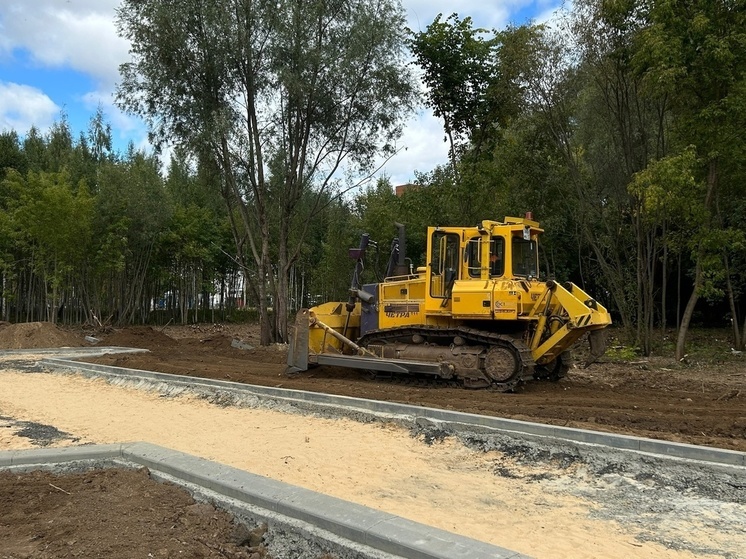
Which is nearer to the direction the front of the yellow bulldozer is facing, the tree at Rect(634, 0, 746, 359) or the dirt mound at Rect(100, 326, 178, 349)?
the dirt mound

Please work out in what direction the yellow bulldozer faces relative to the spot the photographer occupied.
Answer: facing away from the viewer and to the left of the viewer

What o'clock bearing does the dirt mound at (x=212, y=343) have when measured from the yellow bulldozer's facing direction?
The dirt mound is roughly at 12 o'clock from the yellow bulldozer.

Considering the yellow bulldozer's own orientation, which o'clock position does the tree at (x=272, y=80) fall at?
The tree is roughly at 12 o'clock from the yellow bulldozer.

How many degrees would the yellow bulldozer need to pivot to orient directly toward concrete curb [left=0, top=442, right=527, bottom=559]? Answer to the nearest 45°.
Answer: approximately 135° to its left

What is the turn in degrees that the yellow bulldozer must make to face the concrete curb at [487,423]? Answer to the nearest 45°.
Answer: approximately 135° to its left

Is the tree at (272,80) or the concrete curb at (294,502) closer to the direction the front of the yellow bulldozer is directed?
the tree

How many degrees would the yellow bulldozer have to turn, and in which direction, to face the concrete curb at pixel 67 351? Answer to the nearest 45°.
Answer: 0° — it already faces it

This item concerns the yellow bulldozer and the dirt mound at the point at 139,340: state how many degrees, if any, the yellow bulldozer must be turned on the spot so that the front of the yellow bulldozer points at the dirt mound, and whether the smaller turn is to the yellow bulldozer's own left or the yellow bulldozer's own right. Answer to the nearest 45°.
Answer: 0° — it already faces it

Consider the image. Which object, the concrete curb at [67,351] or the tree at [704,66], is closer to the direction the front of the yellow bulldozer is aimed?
the concrete curb
